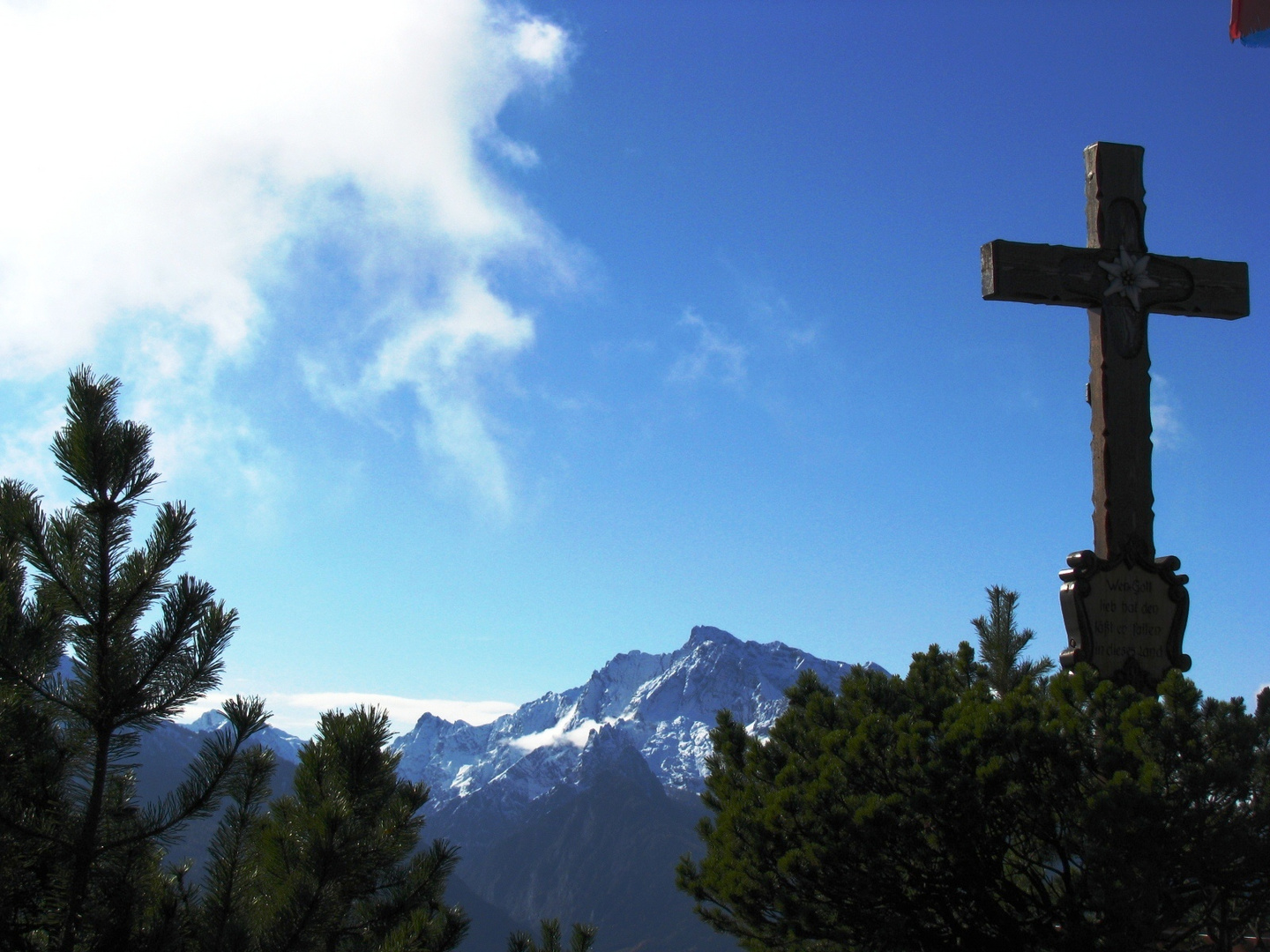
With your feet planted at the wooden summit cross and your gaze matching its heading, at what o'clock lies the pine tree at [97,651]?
The pine tree is roughly at 3 o'clock from the wooden summit cross.

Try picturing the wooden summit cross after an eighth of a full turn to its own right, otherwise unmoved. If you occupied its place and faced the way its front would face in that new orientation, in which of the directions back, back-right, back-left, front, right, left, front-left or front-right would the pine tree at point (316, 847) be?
front-right

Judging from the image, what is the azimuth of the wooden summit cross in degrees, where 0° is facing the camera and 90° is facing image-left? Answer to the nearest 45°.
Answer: approximately 315°
